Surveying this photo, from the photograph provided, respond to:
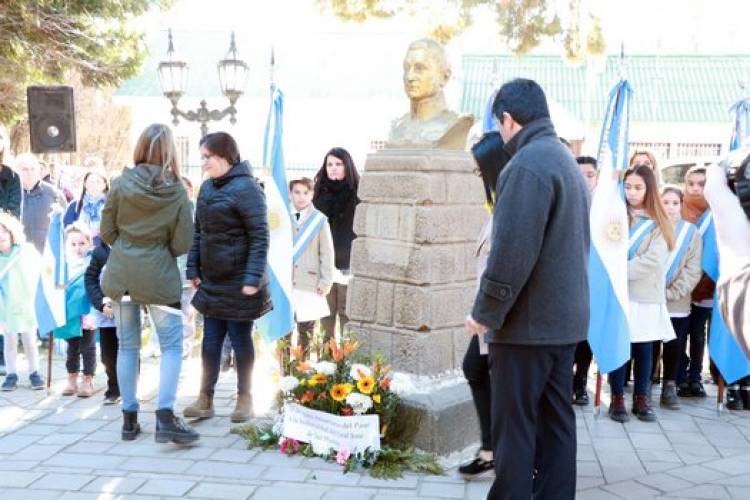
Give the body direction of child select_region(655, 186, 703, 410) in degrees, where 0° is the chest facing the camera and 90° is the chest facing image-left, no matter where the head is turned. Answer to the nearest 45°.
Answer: approximately 45°

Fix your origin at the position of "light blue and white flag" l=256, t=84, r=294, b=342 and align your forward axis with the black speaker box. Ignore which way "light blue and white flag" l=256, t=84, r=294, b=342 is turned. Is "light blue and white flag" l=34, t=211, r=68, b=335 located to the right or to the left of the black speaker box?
left

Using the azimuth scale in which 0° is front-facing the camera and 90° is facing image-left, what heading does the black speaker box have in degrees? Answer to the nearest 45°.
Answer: approximately 0°

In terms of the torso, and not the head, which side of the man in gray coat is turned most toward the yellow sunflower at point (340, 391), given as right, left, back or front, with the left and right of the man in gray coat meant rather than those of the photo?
front

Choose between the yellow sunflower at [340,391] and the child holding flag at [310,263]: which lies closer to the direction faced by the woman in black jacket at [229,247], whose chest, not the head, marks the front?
the yellow sunflower

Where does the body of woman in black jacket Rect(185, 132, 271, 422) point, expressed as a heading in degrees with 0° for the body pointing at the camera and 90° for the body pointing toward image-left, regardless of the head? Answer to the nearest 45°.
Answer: approximately 45°

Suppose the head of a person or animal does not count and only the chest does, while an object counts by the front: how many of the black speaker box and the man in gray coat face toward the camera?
1

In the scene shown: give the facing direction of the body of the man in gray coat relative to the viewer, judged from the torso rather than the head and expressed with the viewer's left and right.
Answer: facing away from the viewer and to the left of the viewer

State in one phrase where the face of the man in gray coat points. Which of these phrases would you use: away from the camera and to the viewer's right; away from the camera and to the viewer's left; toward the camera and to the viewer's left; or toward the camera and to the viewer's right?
away from the camera and to the viewer's left

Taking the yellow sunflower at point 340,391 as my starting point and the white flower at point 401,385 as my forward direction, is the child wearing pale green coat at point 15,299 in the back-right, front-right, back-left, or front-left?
back-left

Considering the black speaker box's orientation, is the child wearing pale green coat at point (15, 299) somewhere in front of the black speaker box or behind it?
in front
